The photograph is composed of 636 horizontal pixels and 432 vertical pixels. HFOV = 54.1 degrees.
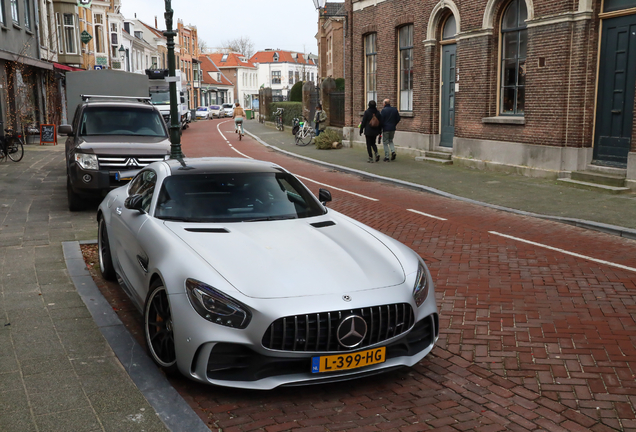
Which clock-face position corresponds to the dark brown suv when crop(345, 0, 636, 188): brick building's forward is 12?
The dark brown suv is roughly at 12 o'clock from the brick building.

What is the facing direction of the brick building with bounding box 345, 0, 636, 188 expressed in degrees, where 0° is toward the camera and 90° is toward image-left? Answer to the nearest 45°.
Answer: approximately 45°

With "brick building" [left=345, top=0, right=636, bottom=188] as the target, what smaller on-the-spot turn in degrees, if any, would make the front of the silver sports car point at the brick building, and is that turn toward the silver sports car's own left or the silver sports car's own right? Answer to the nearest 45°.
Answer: approximately 90° to the silver sports car's own left

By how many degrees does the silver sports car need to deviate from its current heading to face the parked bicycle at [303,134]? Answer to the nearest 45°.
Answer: approximately 135° to its left

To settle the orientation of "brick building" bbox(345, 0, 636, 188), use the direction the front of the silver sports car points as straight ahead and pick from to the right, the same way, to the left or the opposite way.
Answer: to the right

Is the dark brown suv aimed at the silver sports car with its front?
yes
